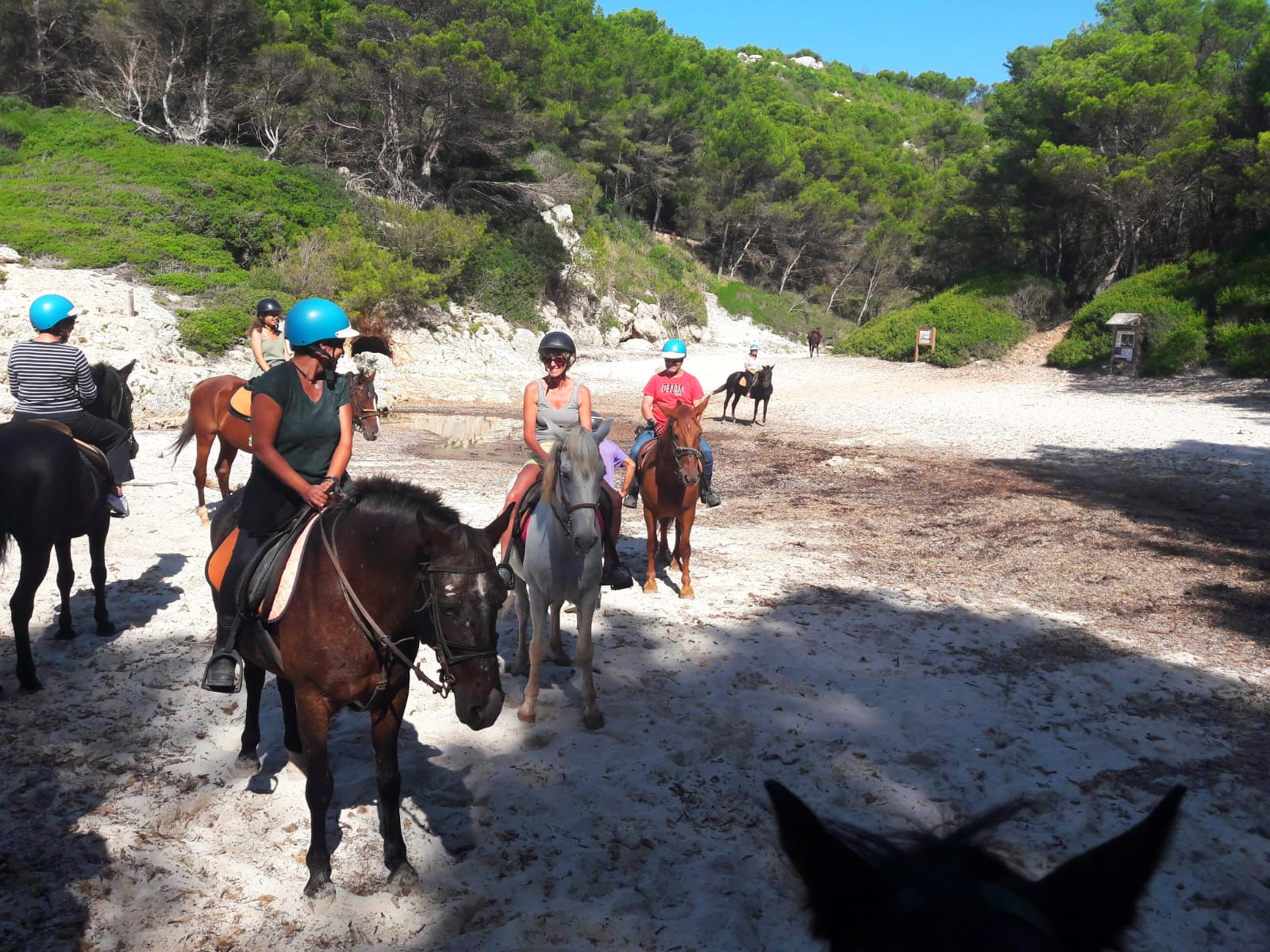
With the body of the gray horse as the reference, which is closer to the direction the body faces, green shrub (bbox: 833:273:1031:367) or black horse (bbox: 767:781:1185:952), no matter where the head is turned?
the black horse

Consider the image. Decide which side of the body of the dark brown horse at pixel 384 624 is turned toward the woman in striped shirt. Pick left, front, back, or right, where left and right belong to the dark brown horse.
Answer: back

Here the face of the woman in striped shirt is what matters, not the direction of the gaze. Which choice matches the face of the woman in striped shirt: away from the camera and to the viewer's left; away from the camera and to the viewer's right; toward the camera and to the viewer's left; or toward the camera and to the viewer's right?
away from the camera and to the viewer's right

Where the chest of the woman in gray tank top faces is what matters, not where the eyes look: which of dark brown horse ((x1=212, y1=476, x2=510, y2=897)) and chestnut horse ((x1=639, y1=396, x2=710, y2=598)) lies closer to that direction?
the dark brown horse

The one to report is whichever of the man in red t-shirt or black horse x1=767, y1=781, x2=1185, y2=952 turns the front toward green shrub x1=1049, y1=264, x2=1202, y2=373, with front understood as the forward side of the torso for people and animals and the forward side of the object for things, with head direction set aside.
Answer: the black horse

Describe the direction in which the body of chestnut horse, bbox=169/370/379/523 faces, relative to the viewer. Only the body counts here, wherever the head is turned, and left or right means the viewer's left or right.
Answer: facing to the right of the viewer

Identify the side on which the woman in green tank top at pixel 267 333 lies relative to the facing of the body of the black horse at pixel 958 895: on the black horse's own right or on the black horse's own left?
on the black horse's own left

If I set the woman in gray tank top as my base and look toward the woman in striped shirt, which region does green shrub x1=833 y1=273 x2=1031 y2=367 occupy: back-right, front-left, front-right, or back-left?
back-right

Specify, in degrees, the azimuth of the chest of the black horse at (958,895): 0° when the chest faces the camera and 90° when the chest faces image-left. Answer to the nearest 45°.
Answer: approximately 180°

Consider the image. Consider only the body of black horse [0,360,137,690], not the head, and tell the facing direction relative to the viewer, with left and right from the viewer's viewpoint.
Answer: facing away from the viewer and to the right of the viewer

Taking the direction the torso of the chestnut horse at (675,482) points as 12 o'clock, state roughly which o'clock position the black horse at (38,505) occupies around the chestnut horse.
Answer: The black horse is roughly at 2 o'clock from the chestnut horse.
